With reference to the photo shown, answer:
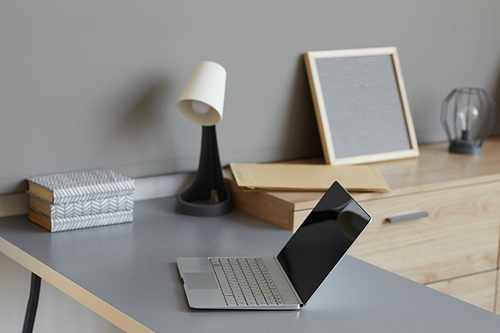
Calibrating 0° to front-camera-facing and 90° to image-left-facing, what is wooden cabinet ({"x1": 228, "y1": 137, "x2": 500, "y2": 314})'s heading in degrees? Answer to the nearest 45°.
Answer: approximately 315°

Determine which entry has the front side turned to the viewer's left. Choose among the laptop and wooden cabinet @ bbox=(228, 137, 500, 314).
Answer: the laptop

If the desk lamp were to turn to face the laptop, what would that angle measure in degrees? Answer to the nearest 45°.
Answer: approximately 45° to its left

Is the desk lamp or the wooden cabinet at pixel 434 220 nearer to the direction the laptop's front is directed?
the desk lamp

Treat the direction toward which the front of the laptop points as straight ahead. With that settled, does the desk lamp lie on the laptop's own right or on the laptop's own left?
on the laptop's own right

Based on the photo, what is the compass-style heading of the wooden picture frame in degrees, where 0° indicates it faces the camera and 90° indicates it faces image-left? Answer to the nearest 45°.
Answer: approximately 315°

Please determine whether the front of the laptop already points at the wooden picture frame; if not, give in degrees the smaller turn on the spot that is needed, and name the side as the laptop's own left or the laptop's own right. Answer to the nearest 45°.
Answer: approximately 90° to the laptop's own right

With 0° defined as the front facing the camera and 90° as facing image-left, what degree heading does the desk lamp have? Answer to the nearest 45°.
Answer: approximately 45°

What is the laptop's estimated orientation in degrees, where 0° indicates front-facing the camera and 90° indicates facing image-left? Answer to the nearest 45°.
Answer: approximately 90°
